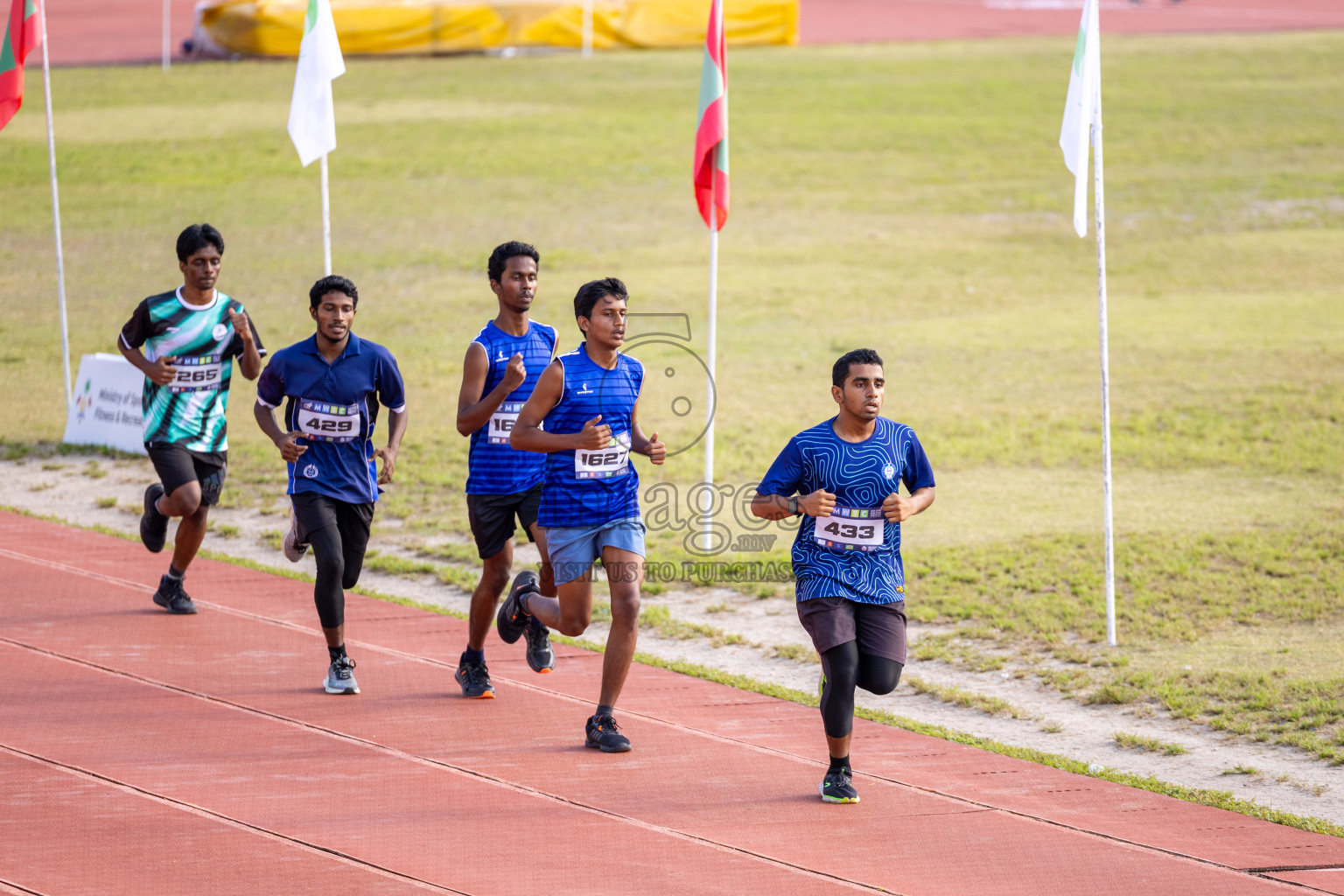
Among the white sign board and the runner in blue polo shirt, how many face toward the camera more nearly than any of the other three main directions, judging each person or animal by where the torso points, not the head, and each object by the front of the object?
2

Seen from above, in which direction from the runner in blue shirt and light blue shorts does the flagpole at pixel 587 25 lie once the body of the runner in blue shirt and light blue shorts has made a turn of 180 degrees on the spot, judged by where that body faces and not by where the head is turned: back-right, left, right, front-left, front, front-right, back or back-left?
front-right

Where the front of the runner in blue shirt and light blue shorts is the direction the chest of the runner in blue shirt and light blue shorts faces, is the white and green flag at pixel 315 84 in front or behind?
behind

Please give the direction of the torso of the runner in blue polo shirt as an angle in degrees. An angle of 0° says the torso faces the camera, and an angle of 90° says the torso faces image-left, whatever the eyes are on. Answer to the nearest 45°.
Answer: approximately 0°

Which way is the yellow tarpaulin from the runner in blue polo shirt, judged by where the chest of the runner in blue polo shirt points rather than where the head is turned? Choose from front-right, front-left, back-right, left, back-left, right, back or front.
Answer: back

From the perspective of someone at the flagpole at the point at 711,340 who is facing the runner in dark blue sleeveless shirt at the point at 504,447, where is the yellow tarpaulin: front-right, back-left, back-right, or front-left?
back-right
